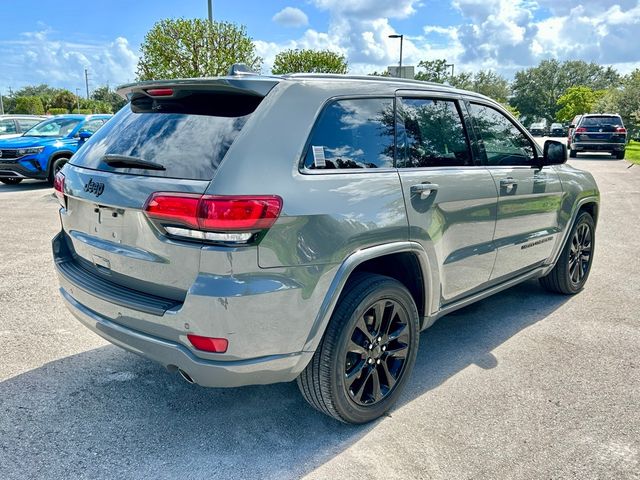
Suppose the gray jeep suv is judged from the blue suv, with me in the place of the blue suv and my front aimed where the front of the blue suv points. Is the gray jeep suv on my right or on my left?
on my left

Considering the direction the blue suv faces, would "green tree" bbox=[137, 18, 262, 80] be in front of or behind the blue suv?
behind

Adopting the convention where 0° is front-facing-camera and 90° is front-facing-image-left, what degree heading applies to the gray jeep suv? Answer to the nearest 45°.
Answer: approximately 225°

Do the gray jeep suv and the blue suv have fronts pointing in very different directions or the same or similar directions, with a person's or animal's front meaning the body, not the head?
very different directions

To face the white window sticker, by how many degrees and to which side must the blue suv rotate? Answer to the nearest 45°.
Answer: approximately 45° to its left

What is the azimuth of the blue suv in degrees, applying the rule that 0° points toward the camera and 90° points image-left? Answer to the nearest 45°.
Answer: approximately 45°

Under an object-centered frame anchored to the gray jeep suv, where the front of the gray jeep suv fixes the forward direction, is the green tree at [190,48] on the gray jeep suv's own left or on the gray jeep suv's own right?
on the gray jeep suv's own left

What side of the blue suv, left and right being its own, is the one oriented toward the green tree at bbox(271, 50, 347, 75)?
back
